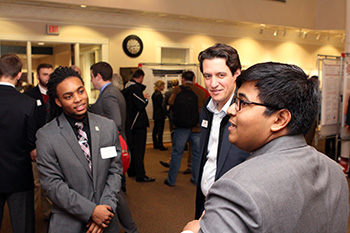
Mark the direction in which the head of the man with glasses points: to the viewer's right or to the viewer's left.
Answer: to the viewer's left

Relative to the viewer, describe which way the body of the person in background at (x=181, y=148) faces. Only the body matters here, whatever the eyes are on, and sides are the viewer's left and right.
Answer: facing away from the viewer

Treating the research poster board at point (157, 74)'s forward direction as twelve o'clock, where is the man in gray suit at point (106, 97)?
The man in gray suit is roughly at 12 o'clock from the research poster board.

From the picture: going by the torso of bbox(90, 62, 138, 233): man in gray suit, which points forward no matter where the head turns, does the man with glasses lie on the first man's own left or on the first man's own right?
on the first man's own left

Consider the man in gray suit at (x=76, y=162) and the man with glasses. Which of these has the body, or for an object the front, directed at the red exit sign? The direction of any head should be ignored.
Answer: the man with glasses

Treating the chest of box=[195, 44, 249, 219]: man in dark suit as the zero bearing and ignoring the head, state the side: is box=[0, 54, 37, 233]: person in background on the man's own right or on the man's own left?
on the man's own right

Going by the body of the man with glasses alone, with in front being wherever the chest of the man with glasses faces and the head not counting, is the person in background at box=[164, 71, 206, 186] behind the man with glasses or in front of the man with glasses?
in front

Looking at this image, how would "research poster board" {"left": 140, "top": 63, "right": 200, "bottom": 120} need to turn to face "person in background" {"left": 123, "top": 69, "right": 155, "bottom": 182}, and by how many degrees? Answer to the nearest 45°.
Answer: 0° — it already faces them

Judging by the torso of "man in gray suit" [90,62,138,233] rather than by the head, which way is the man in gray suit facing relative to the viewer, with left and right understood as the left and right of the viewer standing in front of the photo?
facing to the left of the viewer

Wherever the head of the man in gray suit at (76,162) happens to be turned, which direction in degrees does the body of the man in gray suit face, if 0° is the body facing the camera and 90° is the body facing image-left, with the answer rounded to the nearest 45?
approximately 315°

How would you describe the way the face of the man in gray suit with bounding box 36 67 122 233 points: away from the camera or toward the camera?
toward the camera

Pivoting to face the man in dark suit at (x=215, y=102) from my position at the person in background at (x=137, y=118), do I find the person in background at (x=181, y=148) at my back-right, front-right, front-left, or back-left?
front-left

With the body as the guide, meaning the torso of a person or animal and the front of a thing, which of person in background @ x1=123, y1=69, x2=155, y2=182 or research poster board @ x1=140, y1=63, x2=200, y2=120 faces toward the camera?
the research poster board
